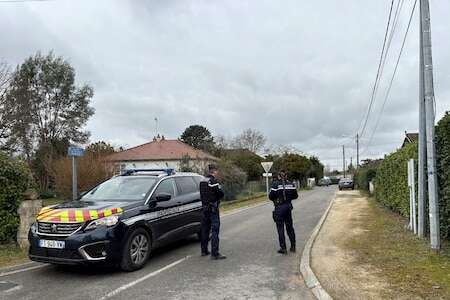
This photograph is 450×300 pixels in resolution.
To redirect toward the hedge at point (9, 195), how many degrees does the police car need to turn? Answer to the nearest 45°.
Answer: approximately 90° to its right

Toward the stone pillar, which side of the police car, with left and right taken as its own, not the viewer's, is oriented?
right

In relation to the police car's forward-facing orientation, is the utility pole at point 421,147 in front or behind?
behind

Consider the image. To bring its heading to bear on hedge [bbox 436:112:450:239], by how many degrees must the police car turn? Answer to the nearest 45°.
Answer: approximately 135° to its left

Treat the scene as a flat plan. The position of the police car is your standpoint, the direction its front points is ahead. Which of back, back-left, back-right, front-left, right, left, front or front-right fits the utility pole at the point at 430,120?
back-left

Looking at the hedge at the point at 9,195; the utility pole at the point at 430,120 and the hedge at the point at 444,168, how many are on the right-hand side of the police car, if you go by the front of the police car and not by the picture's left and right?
1

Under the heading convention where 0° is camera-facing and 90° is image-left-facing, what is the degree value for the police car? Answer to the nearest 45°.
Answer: approximately 45°

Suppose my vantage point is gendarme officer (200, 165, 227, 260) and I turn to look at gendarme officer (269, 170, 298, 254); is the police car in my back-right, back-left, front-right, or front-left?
back-left

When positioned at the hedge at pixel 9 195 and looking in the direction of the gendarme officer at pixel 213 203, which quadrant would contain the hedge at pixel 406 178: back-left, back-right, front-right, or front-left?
front-left

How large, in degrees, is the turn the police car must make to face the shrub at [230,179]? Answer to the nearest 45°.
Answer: approximately 135° to its right
